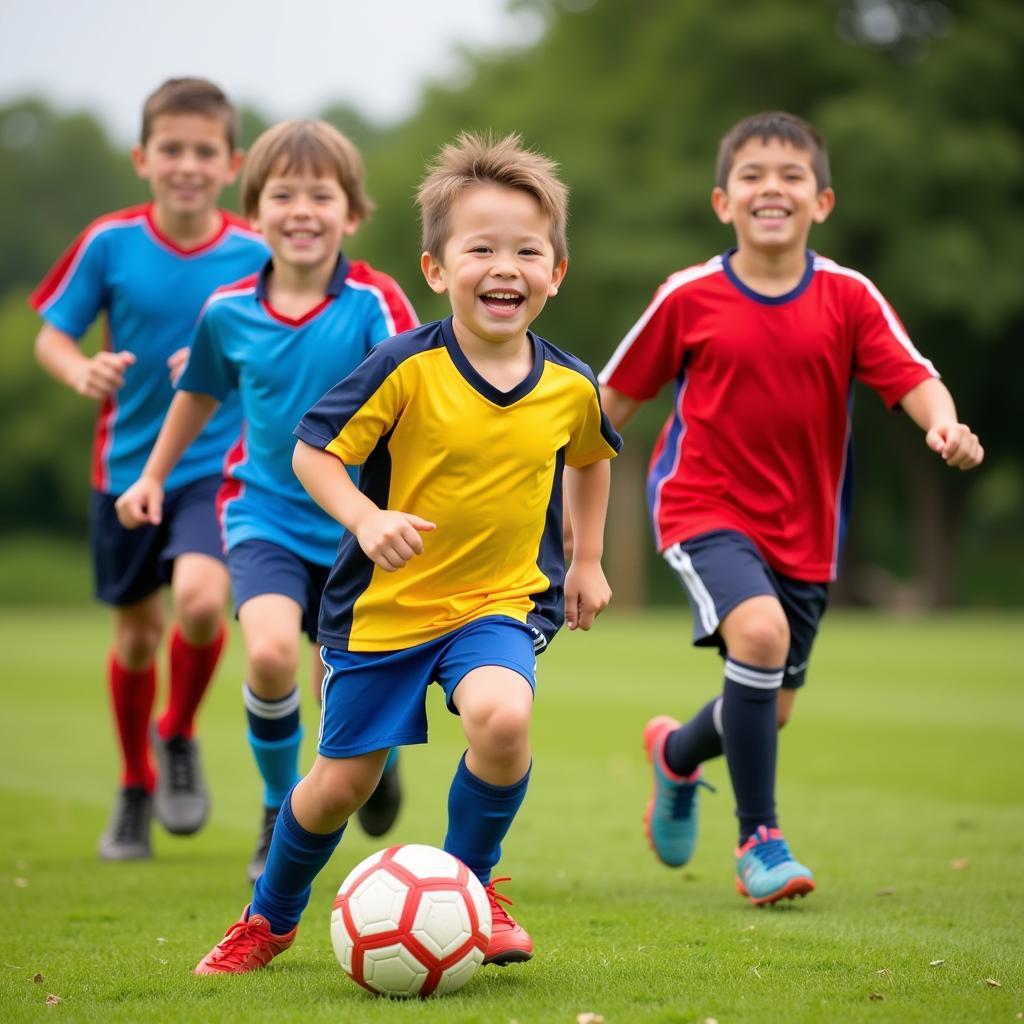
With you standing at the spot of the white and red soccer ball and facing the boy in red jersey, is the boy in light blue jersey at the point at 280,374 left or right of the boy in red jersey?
left

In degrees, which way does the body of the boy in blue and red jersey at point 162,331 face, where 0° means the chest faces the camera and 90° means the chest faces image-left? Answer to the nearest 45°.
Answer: approximately 0°

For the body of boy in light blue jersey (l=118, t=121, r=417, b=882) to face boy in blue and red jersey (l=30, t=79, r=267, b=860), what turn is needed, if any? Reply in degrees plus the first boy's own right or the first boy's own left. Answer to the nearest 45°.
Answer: approximately 180°

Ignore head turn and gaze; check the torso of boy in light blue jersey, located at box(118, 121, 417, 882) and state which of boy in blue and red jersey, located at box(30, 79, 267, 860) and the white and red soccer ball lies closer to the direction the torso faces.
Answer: the white and red soccer ball

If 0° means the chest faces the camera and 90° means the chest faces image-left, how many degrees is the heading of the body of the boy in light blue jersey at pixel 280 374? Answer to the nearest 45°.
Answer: approximately 0°

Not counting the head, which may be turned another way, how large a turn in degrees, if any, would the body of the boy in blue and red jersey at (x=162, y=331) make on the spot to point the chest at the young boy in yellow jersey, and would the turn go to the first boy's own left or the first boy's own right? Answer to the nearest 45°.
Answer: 0° — they already face them
